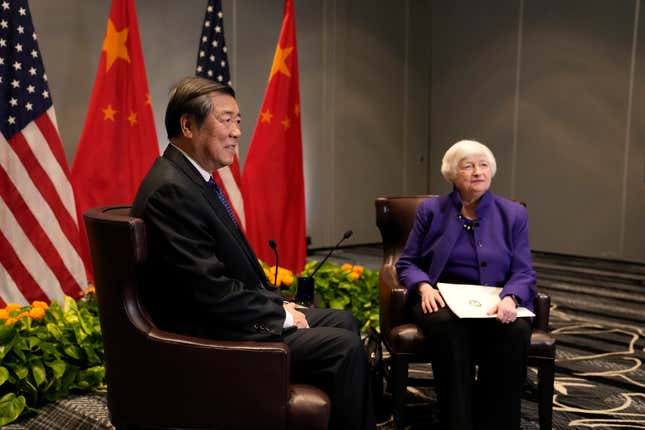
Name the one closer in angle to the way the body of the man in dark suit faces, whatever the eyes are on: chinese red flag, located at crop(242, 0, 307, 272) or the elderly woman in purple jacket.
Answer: the elderly woman in purple jacket

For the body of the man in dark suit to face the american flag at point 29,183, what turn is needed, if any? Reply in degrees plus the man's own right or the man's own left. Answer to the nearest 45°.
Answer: approximately 135° to the man's own left

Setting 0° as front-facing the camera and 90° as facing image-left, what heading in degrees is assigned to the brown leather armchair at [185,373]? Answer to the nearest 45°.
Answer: approximately 270°

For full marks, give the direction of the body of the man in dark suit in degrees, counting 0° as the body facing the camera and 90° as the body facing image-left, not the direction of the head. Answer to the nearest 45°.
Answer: approximately 270°

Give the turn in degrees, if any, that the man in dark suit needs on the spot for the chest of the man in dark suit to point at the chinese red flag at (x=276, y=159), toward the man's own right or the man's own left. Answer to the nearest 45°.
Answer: approximately 90° to the man's own left

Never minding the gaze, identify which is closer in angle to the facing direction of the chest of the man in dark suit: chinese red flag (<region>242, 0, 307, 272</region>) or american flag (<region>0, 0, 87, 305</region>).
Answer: the chinese red flag
